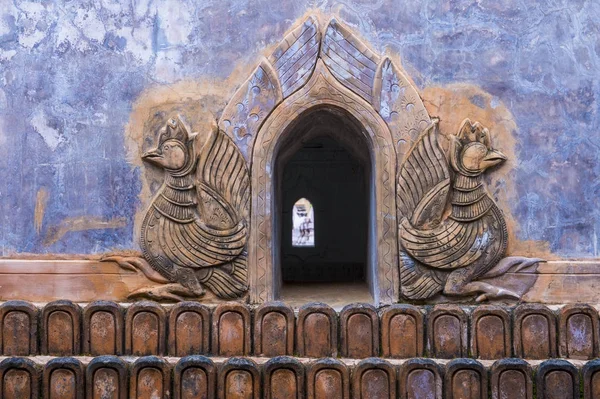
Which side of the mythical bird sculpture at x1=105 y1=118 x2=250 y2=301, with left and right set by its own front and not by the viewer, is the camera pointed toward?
left

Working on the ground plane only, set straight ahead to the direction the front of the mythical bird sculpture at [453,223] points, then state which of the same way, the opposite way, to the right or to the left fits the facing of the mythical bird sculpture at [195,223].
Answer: the opposite way

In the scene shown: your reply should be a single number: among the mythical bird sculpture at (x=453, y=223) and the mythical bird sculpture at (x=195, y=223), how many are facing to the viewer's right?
1

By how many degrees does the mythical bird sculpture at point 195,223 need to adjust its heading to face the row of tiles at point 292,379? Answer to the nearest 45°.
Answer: approximately 135° to its left

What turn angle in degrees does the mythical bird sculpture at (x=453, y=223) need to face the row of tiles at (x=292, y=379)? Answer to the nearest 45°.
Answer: approximately 135° to its right

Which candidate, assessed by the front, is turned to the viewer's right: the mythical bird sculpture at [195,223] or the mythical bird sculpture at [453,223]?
the mythical bird sculpture at [453,223]

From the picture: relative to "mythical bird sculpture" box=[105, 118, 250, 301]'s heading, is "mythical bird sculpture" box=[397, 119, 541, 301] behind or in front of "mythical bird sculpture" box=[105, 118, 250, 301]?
behind

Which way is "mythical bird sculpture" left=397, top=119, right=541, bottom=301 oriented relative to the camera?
to the viewer's right

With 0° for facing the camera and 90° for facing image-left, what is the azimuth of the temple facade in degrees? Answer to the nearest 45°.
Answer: approximately 0°

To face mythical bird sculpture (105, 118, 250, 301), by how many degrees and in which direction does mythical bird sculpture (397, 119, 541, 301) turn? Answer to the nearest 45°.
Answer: approximately 180°
